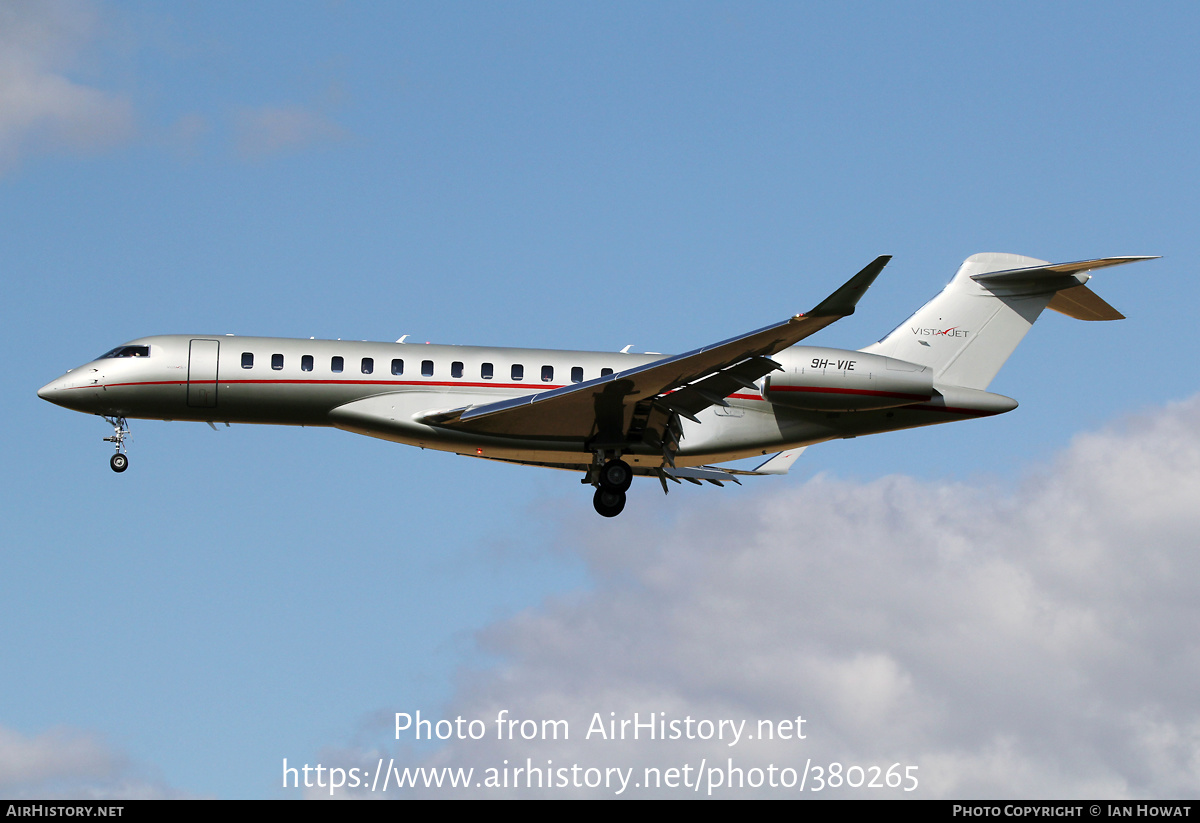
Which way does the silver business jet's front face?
to the viewer's left
